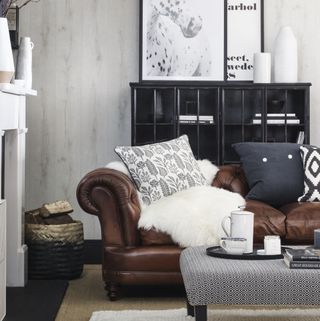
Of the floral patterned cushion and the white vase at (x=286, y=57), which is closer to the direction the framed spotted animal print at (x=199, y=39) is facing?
the floral patterned cushion

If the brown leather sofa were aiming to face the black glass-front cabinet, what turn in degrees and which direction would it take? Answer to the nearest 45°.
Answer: approximately 180°

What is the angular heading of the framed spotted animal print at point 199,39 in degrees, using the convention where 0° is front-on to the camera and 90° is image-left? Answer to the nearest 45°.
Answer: approximately 0°
